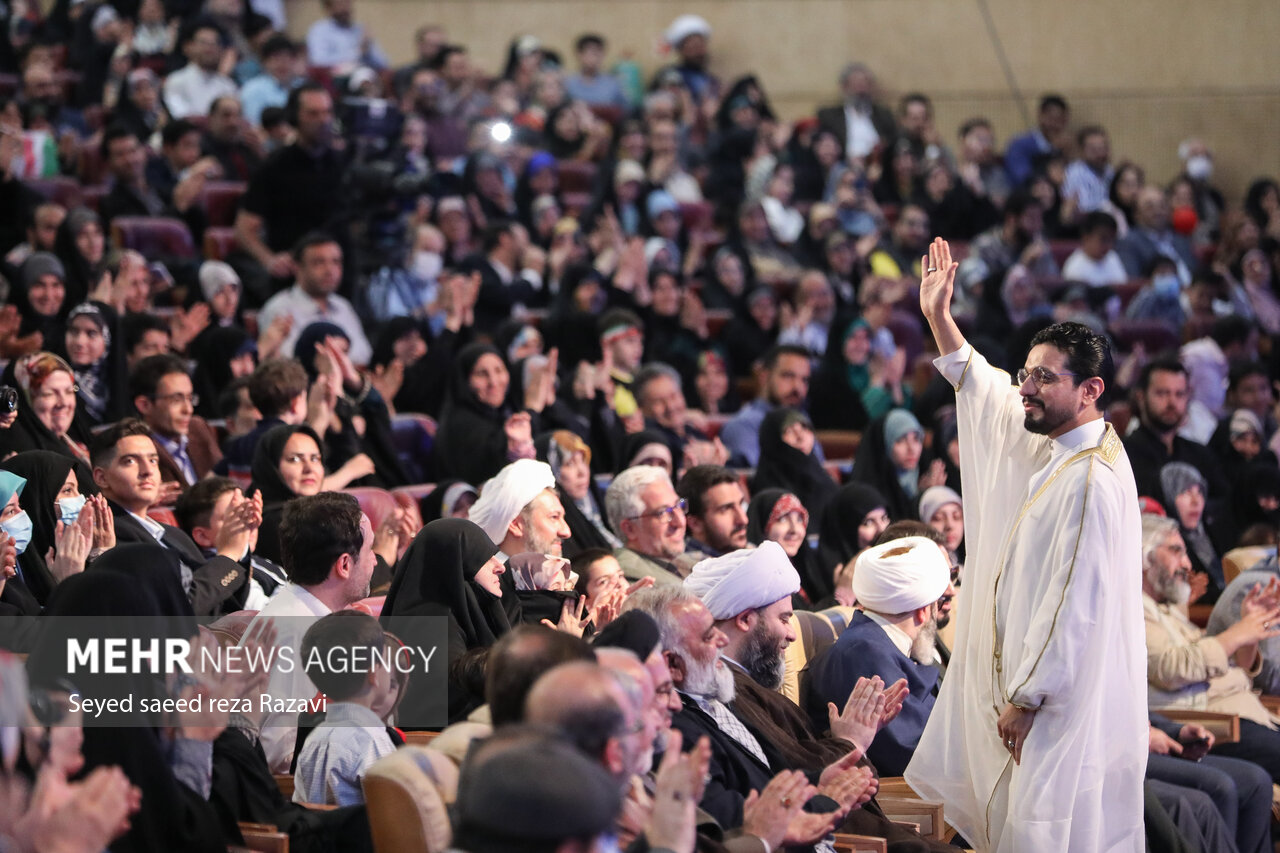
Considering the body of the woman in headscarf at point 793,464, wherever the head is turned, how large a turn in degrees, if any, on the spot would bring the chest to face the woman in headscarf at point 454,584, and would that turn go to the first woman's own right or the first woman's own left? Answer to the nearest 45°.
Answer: approximately 45° to the first woman's own right

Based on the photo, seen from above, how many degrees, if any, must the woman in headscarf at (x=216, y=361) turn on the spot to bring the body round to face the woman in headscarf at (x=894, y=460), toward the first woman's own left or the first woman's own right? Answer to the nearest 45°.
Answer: approximately 45° to the first woman's own left

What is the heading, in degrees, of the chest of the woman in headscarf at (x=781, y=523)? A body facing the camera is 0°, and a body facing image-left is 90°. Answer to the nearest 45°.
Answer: approximately 315°

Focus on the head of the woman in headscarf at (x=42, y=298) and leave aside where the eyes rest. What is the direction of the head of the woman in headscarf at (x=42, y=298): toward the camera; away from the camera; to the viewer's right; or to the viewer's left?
toward the camera

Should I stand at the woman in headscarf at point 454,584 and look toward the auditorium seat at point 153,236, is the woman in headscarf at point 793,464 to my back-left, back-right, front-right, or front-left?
front-right

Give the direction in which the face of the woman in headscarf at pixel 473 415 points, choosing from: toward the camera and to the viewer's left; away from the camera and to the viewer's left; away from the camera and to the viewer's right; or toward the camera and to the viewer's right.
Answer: toward the camera and to the viewer's right

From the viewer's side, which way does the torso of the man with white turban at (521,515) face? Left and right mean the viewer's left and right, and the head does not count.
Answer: facing to the right of the viewer

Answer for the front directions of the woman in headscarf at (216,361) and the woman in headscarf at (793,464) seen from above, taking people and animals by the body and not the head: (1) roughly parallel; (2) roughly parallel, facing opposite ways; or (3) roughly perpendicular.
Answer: roughly parallel

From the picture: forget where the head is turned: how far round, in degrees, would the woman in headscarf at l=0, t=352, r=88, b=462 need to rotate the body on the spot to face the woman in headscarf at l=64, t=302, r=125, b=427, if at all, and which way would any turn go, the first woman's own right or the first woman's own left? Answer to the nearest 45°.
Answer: approximately 135° to the first woman's own left

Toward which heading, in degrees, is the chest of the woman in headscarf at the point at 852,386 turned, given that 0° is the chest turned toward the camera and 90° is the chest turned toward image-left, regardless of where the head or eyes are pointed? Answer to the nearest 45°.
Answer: approximately 315°

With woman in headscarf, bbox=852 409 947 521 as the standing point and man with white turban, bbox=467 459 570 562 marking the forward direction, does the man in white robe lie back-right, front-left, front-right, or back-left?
front-left

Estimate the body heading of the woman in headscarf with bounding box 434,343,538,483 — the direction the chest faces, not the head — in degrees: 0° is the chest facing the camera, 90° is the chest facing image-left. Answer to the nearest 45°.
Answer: approximately 315°

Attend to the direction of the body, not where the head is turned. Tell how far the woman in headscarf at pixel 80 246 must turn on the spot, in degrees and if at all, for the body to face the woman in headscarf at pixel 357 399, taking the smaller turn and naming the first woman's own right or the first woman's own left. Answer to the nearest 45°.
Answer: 0° — they already face them

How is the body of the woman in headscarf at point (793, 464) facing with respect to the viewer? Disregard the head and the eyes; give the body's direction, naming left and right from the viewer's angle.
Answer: facing the viewer and to the right of the viewer

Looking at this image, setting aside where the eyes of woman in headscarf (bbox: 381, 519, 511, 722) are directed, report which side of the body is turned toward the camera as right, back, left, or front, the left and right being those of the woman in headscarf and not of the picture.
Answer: right
